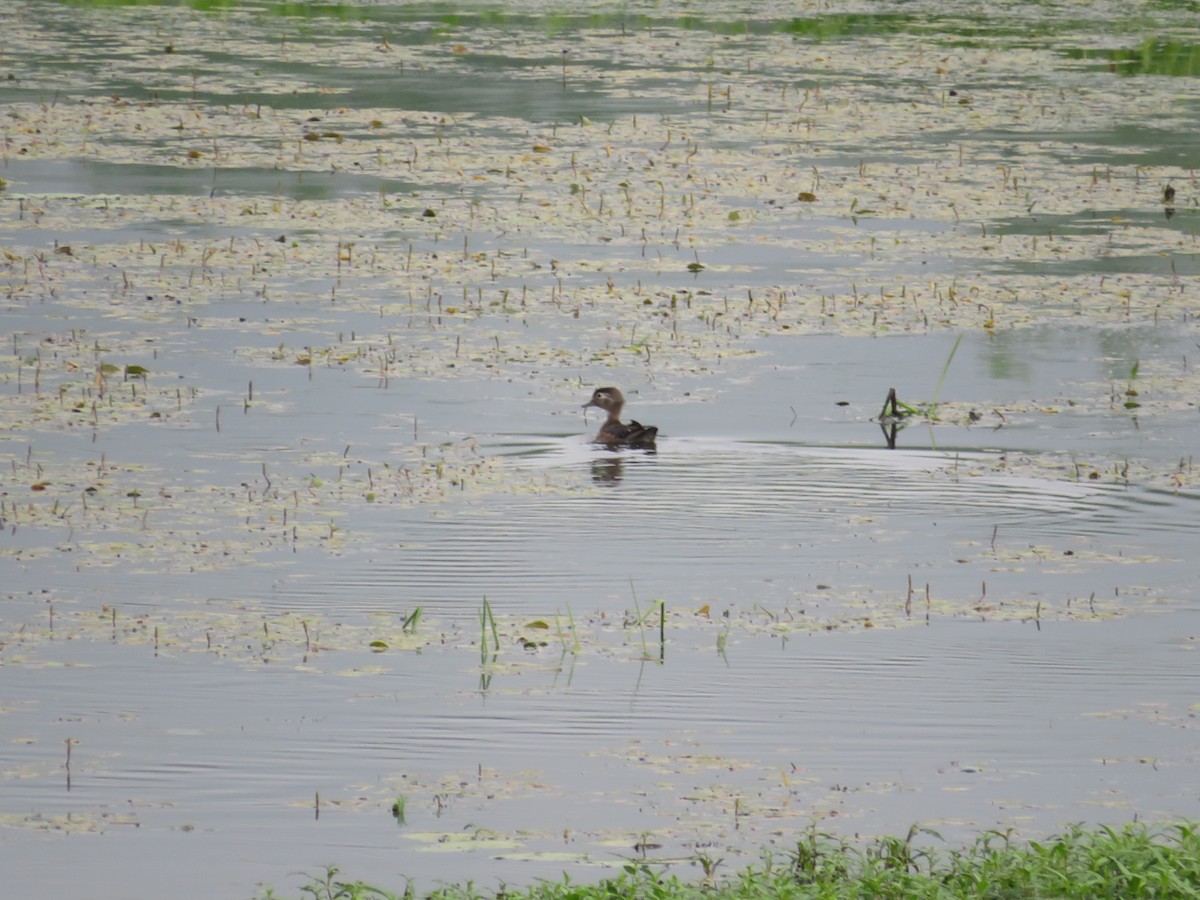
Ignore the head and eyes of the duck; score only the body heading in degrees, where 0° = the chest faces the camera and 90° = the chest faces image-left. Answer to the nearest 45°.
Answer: approximately 90°
